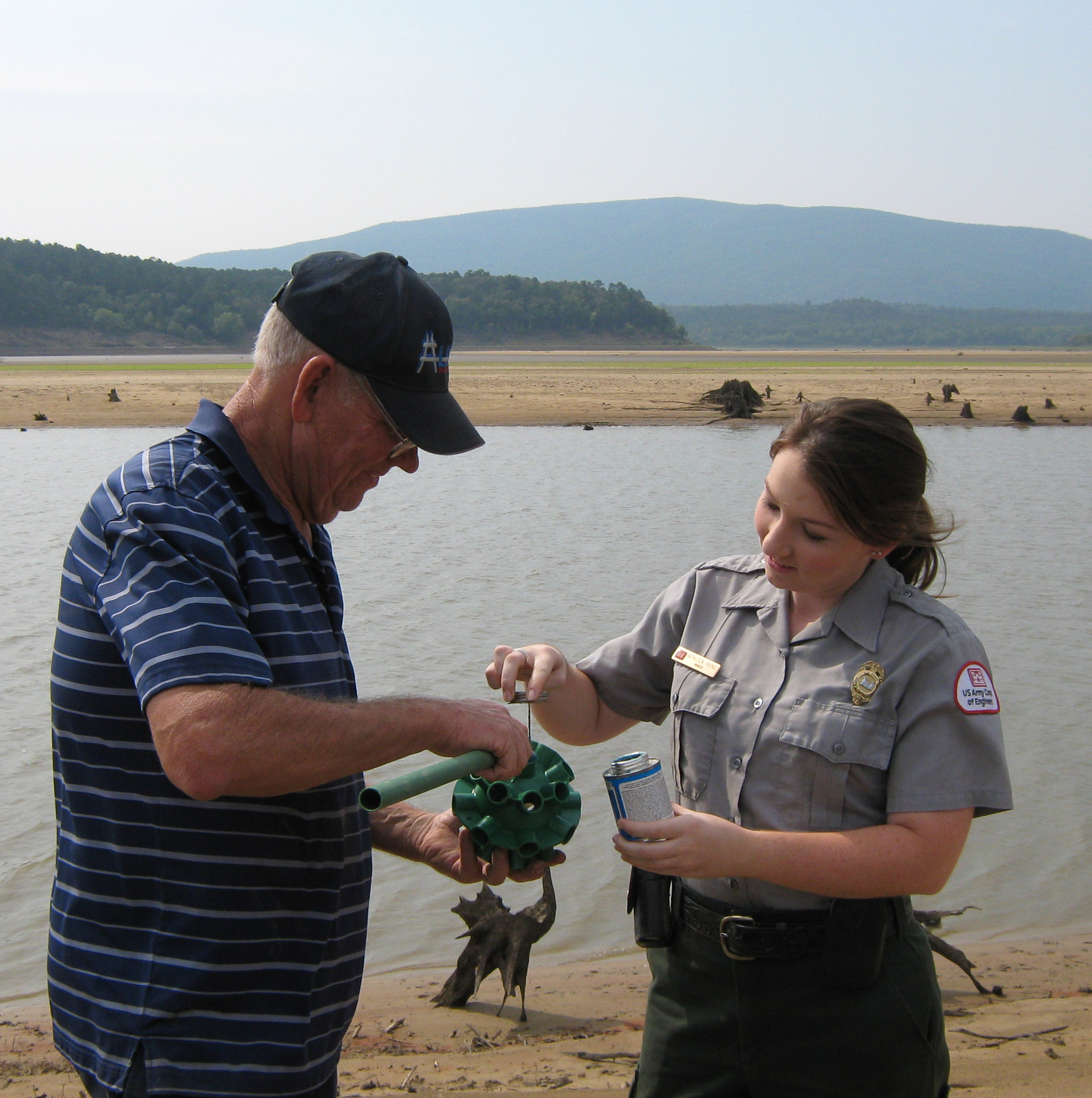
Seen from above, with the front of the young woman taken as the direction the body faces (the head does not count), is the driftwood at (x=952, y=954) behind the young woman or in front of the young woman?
behind

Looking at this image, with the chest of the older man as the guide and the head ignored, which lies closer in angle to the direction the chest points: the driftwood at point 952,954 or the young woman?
the young woman

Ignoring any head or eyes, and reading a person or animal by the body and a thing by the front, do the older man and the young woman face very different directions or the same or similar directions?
very different directions

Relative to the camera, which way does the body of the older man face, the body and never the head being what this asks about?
to the viewer's right

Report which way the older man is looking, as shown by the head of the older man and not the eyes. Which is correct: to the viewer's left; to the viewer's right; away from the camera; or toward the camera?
to the viewer's right

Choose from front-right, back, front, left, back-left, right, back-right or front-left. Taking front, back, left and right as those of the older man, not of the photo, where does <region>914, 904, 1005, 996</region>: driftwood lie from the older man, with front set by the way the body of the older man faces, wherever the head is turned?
front-left

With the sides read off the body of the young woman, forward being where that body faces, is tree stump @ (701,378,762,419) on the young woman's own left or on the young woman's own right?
on the young woman's own right

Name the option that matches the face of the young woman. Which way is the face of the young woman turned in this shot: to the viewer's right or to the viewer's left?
to the viewer's left

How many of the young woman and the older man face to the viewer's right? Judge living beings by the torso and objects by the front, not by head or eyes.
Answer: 1

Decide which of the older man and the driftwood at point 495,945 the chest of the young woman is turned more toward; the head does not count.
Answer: the older man

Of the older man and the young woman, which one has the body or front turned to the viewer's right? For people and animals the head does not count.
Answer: the older man
